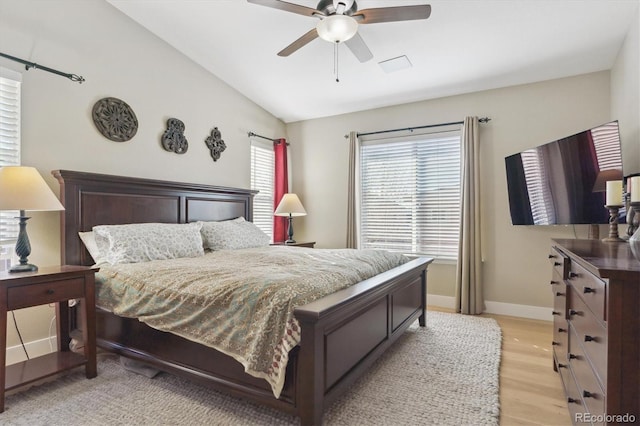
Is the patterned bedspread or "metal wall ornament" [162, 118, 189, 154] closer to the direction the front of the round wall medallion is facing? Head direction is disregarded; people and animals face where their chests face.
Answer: the patterned bedspread

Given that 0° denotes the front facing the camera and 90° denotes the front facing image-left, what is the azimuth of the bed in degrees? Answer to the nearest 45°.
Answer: approximately 315°

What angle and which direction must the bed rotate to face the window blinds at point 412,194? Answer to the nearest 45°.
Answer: approximately 90° to its left

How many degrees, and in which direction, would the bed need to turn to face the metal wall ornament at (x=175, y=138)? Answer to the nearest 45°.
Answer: approximately 180°

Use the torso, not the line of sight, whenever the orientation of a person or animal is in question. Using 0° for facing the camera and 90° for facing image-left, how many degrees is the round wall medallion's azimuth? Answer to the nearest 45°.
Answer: approximately 315°

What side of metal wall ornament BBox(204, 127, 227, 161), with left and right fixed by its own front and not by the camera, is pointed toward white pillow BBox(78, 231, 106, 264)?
right

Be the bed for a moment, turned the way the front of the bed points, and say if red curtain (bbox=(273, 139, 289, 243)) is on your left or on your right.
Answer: on your left
